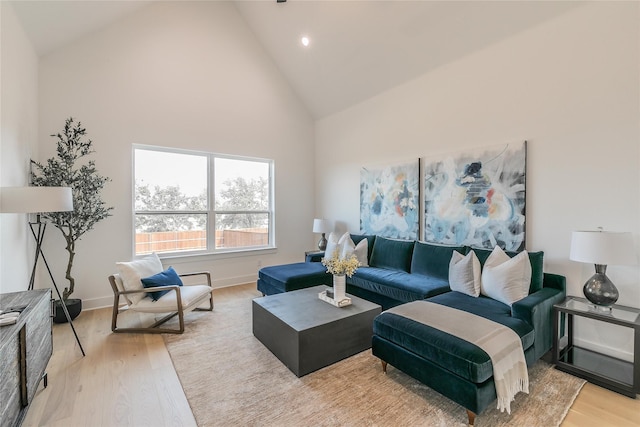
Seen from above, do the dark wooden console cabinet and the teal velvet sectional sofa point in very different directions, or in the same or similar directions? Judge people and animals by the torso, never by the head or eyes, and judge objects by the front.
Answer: very different directions

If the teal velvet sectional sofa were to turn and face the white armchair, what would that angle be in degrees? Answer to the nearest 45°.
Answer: approximately 45° to its right

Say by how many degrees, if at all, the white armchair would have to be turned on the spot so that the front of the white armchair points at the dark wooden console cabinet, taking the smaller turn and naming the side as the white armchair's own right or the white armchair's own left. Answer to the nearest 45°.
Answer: approximately 90° to the white armchair's own right

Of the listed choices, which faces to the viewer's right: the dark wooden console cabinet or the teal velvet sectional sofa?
the dark wooden console cabinet

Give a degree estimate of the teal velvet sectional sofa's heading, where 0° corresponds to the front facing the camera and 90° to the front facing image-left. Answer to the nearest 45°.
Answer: approximately 45°

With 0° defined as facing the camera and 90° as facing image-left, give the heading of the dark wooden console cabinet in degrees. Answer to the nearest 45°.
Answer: approximately 270°
